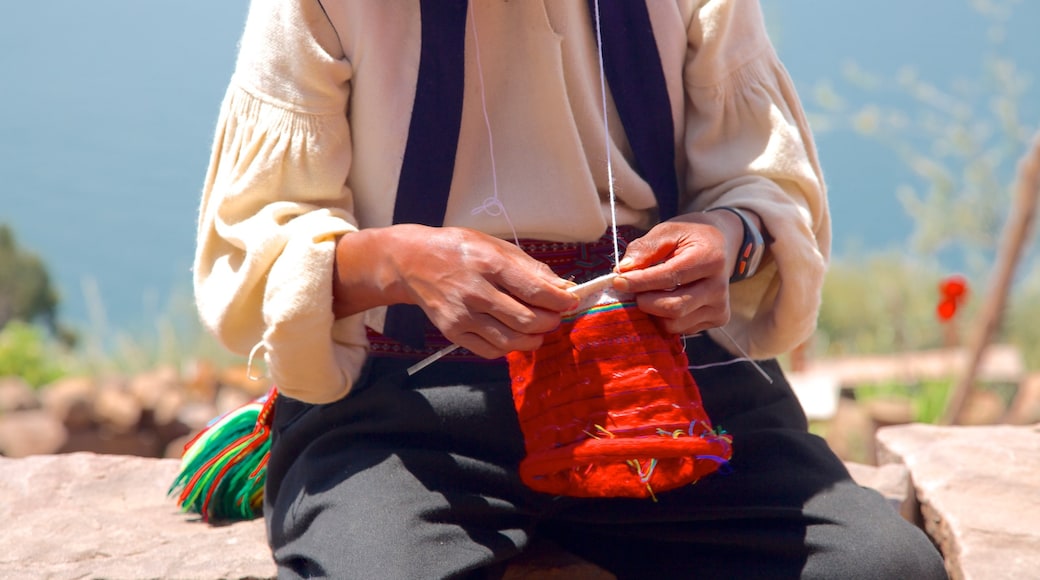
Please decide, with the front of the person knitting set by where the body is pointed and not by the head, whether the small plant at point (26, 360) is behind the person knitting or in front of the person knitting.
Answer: behind

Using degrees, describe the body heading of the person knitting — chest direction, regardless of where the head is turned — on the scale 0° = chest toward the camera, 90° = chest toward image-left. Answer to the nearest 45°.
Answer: approximately 0°

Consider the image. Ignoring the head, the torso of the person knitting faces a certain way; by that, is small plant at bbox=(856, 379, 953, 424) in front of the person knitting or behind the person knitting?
behind

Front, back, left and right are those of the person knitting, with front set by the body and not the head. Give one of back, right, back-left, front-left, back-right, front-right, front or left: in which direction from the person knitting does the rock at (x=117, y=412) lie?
back-right

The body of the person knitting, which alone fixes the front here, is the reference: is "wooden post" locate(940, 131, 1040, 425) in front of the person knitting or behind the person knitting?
behind

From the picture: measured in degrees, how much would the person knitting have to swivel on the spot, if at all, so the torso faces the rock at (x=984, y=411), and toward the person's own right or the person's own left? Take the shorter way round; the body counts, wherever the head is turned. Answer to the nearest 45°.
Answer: approximately 135° to the person's own left

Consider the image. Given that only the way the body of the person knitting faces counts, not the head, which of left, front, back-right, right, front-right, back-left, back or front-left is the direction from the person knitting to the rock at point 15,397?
back-right
